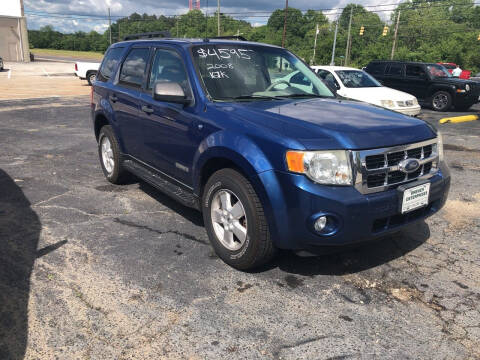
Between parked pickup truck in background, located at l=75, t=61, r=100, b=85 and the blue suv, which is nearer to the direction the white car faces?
the blue suv

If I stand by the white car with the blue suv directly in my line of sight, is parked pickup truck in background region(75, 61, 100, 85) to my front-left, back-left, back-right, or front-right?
back-right

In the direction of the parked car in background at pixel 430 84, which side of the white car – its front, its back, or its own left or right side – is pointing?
left

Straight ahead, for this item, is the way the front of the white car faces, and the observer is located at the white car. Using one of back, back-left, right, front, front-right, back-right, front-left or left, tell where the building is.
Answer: back

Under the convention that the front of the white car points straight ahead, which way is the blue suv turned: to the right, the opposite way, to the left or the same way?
the same way

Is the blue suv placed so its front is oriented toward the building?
no

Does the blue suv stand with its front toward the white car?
no

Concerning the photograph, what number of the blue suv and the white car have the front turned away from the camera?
0

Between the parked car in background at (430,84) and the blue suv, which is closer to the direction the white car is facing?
the blue suv

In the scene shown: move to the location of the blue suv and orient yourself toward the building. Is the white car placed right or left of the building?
right

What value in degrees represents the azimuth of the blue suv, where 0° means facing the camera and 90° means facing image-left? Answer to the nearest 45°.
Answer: approximately 315°
